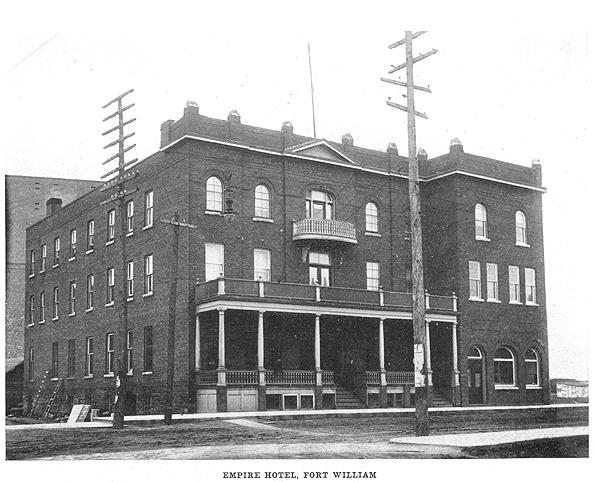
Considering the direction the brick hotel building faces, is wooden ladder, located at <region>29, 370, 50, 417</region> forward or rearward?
rearward

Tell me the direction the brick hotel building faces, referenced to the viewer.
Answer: facing the viewer and to the right of the viewer

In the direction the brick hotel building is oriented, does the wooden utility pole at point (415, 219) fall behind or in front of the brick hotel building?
in front

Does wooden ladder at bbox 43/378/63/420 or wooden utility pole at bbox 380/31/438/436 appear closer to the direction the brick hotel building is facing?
the wooden utility pole

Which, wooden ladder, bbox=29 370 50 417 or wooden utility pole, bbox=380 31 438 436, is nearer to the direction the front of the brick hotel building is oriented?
the wooden utility pole
